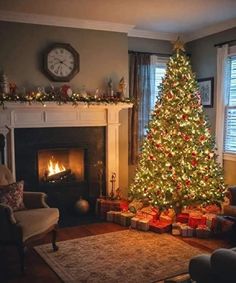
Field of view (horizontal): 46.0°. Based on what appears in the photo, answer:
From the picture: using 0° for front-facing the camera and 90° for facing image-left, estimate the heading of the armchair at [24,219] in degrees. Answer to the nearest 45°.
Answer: approximately 315°

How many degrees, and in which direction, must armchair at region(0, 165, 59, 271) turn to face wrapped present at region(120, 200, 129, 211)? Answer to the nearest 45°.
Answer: approximately 90° to its left

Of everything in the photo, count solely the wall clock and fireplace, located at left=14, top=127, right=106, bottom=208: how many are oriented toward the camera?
2

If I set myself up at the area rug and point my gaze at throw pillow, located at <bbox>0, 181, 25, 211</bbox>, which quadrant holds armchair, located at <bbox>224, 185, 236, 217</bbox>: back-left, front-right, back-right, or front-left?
back-right

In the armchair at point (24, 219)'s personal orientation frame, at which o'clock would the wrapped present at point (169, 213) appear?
The wrapped present is roughly at 10 o'clock from the armchair.

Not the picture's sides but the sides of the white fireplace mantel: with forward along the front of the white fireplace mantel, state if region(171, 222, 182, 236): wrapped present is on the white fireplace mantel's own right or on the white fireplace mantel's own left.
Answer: on the white fireplace mantel's own left

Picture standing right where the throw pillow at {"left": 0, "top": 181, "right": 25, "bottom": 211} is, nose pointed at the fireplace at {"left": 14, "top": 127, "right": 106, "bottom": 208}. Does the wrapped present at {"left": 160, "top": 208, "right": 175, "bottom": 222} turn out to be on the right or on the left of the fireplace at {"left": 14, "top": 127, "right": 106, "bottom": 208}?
right

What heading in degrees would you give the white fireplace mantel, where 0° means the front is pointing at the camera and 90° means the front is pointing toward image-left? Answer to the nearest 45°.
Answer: approximately 0°
